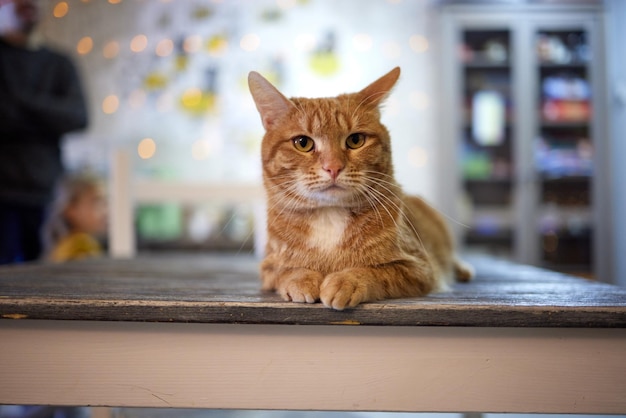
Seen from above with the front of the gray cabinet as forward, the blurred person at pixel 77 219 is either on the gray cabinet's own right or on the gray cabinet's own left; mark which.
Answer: on the gray cabinet's own right

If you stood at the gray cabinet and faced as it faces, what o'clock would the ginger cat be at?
The ginger cat is roughly at 12 o'clock from the gray cabinet.

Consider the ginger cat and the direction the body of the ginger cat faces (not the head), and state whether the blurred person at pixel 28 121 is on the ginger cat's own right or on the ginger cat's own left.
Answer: on the ginger cat's own right

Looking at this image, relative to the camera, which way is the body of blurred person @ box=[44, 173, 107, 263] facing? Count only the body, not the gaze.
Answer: to the viewer's right

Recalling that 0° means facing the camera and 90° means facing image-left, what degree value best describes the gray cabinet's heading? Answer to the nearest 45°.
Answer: approximately 0°

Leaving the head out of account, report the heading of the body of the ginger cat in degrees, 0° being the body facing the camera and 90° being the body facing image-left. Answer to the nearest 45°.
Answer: approximately 45°
